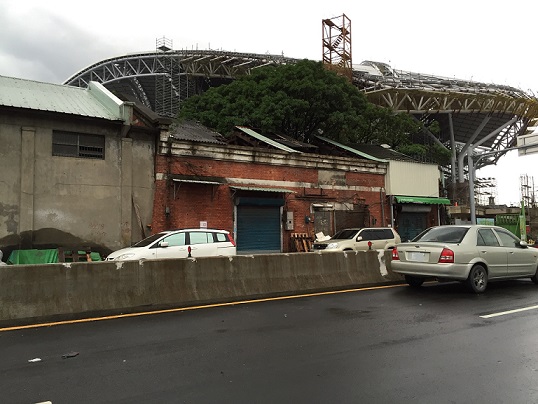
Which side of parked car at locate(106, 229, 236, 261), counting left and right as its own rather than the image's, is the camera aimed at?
left

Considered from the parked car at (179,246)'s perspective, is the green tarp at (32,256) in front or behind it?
in front

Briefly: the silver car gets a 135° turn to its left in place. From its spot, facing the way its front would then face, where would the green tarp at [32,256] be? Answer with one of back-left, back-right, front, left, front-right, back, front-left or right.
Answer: front

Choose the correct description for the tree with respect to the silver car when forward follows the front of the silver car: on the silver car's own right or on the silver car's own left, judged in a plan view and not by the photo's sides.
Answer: on the silver car's own left

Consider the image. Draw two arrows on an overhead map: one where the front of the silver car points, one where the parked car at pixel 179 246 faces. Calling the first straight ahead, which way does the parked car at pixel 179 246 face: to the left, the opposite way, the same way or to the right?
the opposite way

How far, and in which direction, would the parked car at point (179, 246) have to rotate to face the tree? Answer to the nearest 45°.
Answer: approximately 135° to its right

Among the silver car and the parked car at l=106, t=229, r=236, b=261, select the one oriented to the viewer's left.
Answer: the parked car

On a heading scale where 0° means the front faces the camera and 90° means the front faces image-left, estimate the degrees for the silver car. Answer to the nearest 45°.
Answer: approximately 225°

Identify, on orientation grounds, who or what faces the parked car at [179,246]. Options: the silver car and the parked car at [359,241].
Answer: the parked car at [359,241]

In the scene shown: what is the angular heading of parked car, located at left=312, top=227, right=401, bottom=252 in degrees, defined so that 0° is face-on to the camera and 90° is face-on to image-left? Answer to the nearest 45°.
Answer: approximately 45°

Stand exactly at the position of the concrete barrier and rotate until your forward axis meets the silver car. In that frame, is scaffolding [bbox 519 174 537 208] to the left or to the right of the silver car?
left

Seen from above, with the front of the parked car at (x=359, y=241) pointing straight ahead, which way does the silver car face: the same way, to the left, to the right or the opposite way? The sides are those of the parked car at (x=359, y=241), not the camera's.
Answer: the opposite way

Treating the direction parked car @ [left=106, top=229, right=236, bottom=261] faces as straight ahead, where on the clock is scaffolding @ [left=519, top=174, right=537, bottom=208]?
The scaffolding is roughly at 5 o'clock from the parked car.

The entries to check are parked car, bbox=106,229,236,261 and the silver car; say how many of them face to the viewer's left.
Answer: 1

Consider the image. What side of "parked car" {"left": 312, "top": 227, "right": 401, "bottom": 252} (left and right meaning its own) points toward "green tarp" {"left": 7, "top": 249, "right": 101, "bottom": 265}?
front
